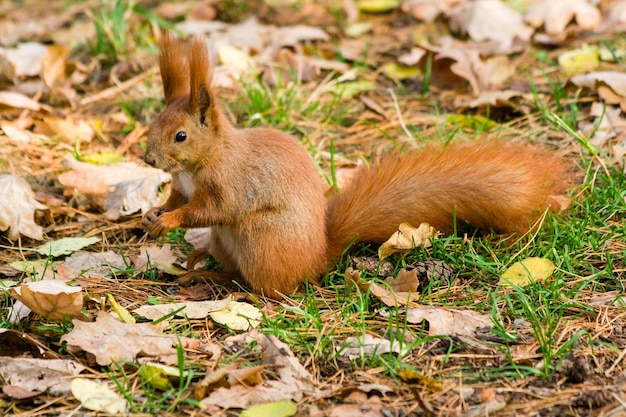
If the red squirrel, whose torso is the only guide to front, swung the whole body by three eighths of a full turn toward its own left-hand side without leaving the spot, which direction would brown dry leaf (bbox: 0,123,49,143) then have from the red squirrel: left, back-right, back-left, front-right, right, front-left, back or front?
back

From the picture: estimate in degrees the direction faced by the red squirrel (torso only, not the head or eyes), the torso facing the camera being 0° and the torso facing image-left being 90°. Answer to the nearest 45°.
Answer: approximately 90°

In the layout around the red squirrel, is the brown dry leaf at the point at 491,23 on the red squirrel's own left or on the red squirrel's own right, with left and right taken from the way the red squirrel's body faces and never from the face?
on the red squirrel's own right

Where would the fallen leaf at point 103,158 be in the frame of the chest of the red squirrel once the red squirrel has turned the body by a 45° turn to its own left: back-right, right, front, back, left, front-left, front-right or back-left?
right

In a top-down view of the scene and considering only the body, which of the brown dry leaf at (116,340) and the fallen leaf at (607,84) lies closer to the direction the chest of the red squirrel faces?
the brown dry leaf

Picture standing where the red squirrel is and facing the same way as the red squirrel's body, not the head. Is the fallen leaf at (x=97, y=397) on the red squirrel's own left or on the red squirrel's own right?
on the red squirrel's own left

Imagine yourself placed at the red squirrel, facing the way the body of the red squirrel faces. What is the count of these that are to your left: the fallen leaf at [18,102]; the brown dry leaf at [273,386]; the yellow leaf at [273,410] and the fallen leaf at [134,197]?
2

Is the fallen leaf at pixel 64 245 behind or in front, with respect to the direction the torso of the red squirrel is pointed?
in front

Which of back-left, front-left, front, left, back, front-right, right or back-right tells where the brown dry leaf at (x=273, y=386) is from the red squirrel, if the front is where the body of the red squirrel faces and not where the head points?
left

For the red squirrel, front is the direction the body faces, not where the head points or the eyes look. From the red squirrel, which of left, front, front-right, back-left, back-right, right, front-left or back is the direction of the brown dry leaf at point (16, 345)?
front-left

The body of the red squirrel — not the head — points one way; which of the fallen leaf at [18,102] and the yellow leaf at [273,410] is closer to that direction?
the fallen leaf

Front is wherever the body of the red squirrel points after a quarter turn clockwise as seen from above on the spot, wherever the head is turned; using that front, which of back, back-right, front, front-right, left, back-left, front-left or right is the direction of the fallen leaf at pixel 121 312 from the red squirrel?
back-left

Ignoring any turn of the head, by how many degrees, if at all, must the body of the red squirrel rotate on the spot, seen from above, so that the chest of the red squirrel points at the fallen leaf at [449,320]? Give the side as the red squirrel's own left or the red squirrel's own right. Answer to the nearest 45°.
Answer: approximately 135° to the red squirrel's own left

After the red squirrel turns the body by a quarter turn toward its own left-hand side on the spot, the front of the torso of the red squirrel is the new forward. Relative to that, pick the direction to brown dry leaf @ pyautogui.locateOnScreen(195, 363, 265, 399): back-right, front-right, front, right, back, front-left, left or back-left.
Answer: front
